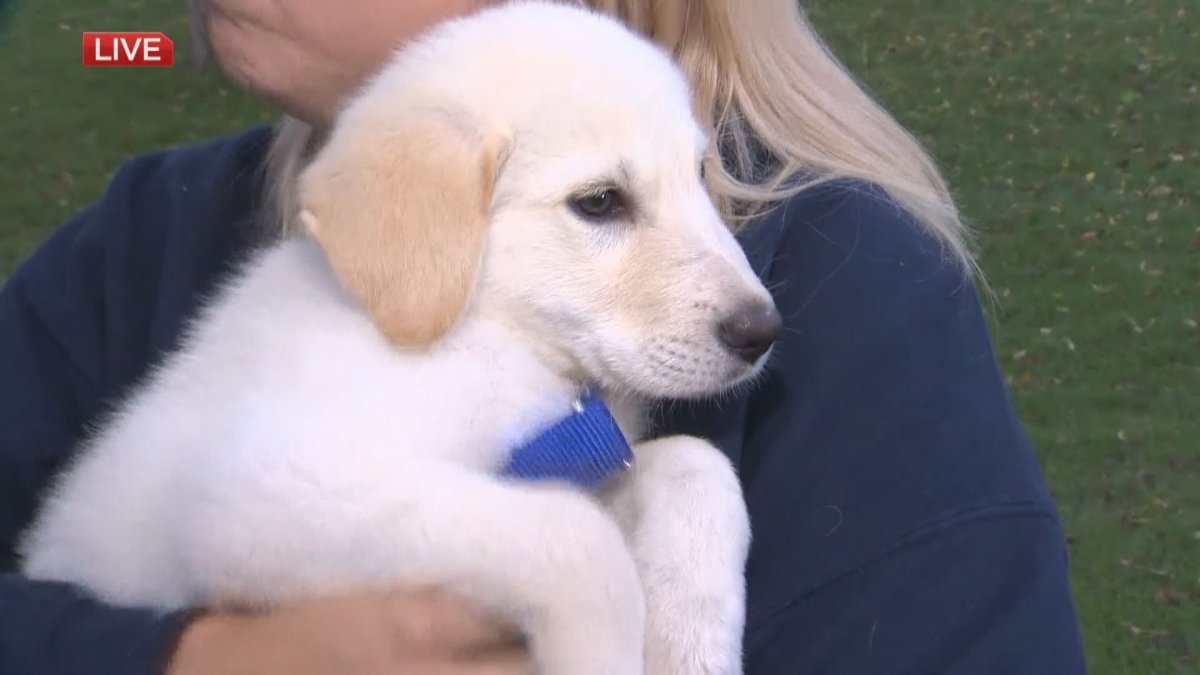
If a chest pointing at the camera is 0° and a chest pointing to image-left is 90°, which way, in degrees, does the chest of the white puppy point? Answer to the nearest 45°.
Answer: approximately 270°
